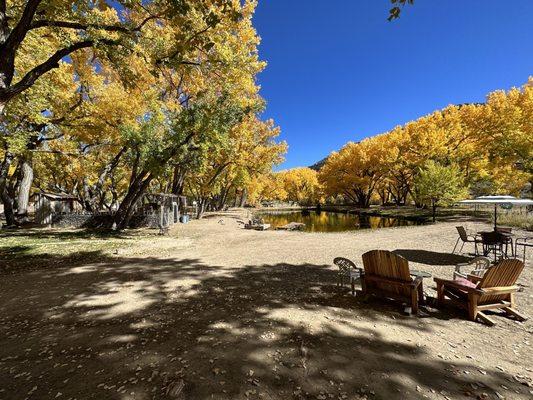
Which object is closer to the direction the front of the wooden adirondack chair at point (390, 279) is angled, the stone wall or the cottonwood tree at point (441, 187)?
the cottonwood tree

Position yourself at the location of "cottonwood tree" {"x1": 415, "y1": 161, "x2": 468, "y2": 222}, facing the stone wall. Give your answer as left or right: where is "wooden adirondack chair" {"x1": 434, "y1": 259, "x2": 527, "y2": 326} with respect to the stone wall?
left

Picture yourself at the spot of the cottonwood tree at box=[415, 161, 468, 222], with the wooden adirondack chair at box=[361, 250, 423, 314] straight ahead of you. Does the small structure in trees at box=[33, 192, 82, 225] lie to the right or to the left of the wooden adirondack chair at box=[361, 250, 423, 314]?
right

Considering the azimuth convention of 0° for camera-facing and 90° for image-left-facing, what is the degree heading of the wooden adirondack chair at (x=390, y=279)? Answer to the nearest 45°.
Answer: approximately 225°

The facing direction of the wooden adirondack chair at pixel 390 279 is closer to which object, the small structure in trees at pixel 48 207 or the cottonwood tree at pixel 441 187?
the cottonwood tree

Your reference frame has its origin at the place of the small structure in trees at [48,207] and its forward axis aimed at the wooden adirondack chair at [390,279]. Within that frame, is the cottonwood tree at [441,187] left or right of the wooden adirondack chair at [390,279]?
left
